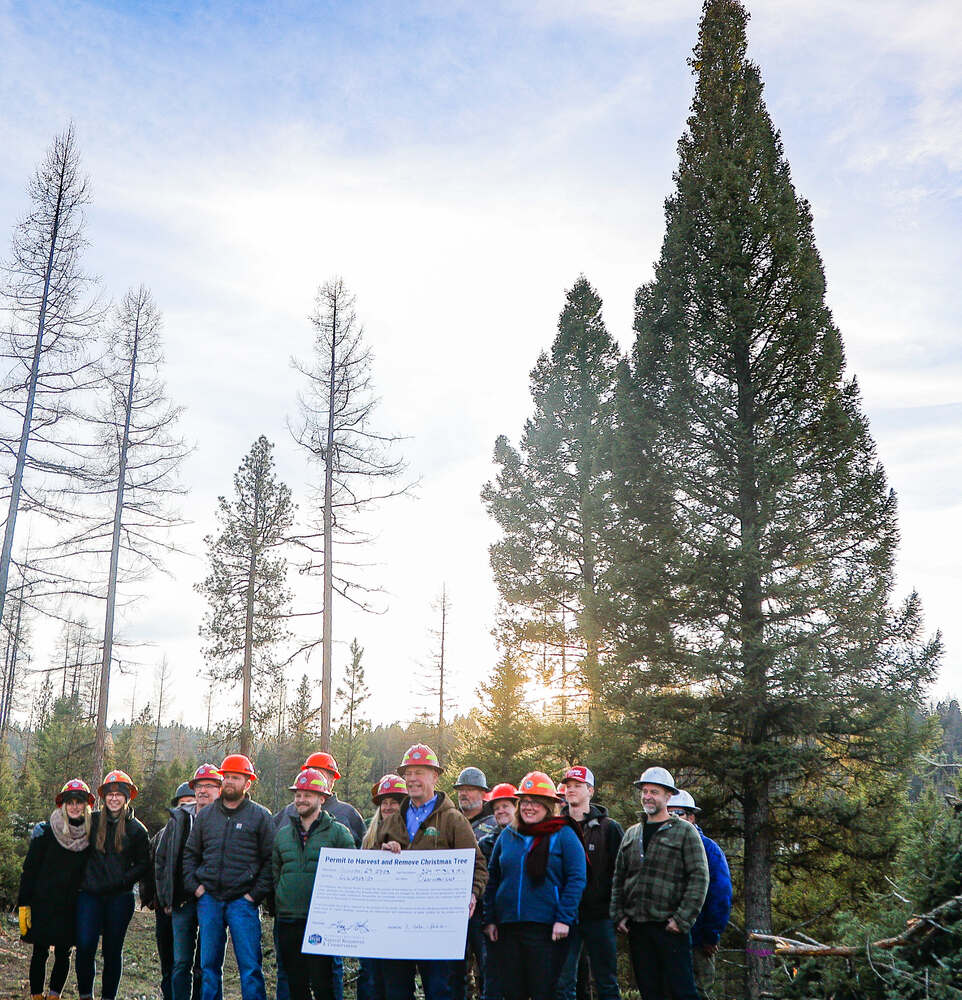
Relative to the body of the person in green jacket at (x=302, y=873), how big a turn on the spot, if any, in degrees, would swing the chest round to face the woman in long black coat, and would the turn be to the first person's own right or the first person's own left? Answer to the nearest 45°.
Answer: approximately 135° to the first person's own right

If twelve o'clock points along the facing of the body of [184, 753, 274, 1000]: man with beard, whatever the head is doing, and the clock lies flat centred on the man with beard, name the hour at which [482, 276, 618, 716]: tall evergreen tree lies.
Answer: The tall evergreen tree is roughly at 7 o'clock from the man with beard.

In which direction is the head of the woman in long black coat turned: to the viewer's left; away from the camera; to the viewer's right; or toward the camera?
toward the camera

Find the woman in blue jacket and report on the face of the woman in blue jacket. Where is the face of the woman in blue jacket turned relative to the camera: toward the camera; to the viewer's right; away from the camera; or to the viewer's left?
toward the camera

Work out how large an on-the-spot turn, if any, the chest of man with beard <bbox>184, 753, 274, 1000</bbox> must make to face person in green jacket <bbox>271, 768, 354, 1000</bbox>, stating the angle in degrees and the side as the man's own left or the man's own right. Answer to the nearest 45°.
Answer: approximately 45° to the man's own left

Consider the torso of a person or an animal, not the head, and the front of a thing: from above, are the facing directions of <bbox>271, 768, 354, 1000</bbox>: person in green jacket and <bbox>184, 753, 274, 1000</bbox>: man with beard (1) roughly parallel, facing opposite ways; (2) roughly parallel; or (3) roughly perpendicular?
roughly parallel

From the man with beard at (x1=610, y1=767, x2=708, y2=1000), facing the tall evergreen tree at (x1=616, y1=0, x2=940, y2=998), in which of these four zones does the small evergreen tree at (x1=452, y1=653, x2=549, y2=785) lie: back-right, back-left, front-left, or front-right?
front-left

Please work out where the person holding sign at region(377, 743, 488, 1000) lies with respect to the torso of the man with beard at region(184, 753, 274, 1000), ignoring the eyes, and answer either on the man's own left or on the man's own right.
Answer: on the man's own left

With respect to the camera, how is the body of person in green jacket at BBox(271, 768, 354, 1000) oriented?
toward the camera

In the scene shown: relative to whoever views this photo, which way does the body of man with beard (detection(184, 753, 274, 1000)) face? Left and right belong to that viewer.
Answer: facing the viewer
